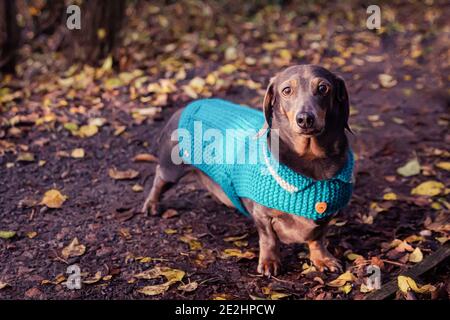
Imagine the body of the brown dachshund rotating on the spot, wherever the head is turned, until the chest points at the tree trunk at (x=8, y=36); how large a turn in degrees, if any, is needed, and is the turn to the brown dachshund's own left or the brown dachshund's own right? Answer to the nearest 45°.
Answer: approximately 180°

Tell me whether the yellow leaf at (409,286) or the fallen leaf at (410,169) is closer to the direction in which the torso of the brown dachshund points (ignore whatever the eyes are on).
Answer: the yellow leaf

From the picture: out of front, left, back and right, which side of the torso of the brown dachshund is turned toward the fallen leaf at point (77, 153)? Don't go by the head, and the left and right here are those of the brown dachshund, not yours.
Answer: back

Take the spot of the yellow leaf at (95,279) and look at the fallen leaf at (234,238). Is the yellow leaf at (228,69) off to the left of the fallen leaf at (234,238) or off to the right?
left

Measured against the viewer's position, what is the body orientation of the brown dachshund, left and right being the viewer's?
facing the viewer and to the right of the viewer

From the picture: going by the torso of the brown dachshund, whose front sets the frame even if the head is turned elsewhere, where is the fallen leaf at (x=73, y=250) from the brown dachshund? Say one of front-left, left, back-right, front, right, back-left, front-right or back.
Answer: back-right

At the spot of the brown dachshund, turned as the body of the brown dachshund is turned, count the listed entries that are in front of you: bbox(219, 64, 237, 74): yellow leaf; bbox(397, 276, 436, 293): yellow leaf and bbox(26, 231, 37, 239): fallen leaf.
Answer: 1

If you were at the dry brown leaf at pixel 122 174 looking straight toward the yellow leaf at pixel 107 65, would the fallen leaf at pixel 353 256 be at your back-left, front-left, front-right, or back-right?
back-right

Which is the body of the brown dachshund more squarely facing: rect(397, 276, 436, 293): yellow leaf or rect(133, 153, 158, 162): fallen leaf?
the yellow leaf

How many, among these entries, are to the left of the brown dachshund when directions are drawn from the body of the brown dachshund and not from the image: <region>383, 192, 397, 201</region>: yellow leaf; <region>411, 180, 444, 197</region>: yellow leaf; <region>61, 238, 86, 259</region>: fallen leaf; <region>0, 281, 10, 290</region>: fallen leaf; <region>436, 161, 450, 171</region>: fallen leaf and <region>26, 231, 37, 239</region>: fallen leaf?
3

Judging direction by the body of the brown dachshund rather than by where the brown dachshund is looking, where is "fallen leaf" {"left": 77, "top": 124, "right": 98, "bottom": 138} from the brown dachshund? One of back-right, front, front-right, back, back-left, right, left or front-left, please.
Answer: back

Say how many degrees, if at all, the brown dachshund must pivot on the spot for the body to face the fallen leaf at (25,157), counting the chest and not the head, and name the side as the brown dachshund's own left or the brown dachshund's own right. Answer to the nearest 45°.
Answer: approximately 180°
